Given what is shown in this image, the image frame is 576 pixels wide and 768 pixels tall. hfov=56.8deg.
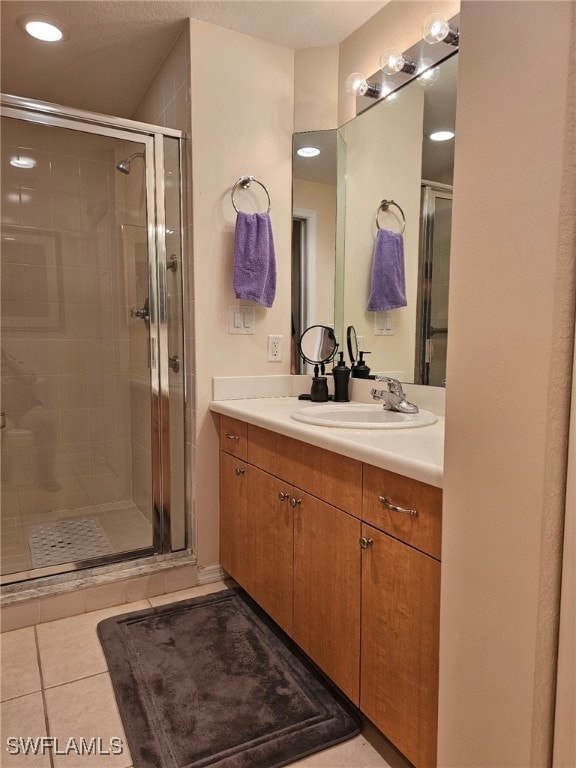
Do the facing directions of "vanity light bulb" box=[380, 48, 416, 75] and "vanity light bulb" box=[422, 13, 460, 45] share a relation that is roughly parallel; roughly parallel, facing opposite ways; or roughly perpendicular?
roughly parallel

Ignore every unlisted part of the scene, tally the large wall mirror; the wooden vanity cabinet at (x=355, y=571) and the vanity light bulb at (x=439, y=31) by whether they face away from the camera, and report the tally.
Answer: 0

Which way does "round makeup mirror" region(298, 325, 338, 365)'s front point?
toward the camera

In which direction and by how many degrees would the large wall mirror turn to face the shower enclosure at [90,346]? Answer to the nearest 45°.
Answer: approximately 45° to its right

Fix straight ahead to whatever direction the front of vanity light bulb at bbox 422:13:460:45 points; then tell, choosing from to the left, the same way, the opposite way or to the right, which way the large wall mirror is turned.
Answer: the same way

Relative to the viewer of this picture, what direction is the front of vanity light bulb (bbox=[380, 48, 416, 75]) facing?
facing the viewer and to the left of the viewer

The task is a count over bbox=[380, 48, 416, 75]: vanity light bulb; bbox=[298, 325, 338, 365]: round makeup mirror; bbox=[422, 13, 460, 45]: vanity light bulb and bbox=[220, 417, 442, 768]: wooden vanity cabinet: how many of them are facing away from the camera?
0
